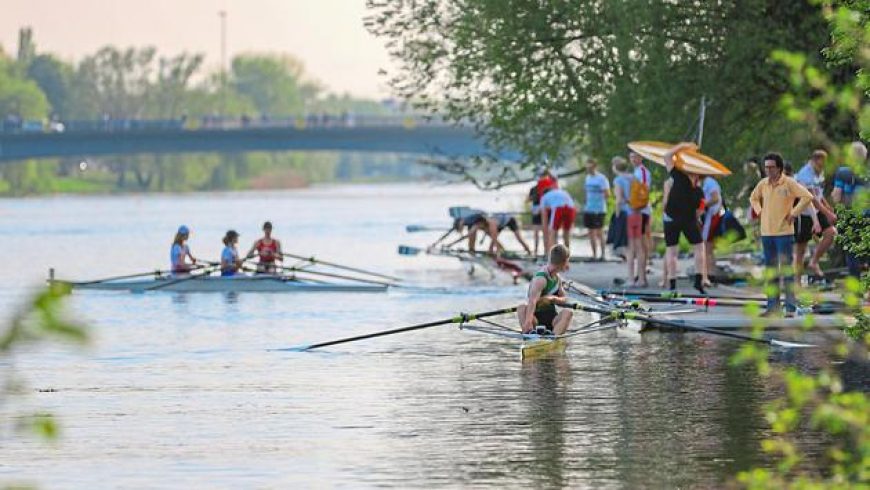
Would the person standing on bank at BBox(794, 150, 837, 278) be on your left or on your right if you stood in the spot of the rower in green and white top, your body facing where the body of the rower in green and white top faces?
on your left

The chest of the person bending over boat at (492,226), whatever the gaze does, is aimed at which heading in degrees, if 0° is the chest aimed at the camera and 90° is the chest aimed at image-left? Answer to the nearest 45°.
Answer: approximately 90°

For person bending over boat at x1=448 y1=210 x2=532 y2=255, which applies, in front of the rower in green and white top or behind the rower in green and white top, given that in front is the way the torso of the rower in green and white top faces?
behind

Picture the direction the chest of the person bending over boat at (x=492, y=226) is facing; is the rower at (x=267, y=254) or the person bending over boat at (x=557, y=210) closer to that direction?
the rower

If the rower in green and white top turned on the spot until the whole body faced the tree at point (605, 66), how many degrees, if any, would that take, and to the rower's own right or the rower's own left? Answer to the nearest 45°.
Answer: approximately 135° to the rower's own left

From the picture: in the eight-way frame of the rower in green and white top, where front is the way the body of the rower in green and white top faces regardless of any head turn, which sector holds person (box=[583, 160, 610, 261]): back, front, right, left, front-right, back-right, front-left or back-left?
back-left

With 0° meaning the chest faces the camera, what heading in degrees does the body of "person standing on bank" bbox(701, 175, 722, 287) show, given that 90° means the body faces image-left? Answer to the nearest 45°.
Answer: approximately 90°
